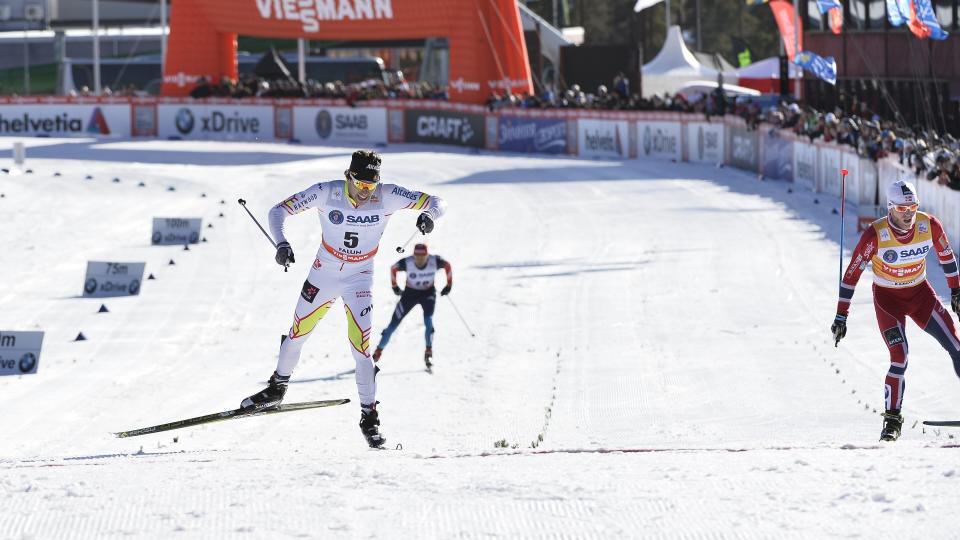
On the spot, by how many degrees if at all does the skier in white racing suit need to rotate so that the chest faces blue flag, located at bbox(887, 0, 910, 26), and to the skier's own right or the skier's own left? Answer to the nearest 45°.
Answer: approximately 135° to the skier's own left

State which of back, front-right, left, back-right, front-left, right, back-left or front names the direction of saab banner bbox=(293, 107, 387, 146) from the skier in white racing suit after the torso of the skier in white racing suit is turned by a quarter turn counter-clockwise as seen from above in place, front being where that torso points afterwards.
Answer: left

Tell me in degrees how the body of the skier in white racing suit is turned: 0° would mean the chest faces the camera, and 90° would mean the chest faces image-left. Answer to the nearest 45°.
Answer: approximately 0°

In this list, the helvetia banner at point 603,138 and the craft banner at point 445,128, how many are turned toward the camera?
2

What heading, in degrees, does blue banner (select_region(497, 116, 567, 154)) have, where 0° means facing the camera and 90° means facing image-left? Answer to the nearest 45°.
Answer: approximately 0°

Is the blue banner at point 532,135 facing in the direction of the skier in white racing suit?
yes
